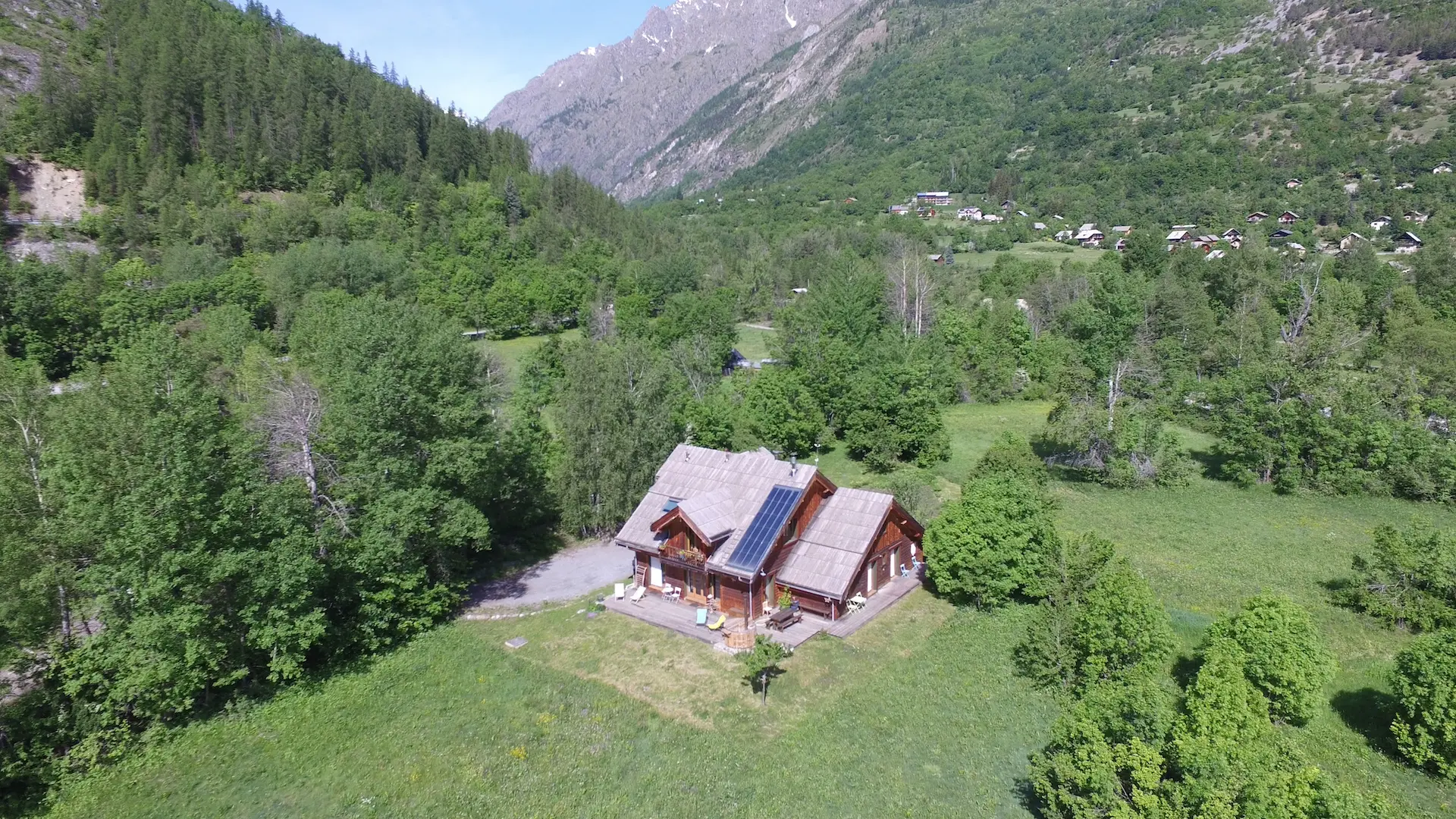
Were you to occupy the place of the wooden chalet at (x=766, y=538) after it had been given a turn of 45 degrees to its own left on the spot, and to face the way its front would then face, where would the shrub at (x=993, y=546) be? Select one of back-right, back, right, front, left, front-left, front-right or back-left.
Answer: left

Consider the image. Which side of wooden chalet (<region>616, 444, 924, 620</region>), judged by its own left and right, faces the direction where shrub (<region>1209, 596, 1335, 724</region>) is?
left

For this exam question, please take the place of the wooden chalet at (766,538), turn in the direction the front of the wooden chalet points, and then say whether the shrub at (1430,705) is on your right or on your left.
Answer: on your left

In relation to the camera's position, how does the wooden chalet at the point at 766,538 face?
facing the viewer and to the left of the viewer

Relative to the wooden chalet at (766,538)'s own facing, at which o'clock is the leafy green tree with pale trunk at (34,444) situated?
The leafy green tree with pale trunk is roughly at 1 o'clock from the wooden chalet.

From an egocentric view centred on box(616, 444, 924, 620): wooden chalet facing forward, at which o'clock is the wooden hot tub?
The wooden hot tub is roughly at 11 o'clock from the wooden chalet.

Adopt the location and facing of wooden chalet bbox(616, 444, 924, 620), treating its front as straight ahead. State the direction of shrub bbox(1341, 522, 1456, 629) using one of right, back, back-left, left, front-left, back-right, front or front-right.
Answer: back-left

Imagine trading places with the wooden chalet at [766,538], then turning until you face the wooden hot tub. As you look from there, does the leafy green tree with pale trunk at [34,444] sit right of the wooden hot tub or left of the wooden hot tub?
right

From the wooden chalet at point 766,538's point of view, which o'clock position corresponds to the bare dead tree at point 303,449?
The bare dead tree is roughly at 1 o'clock from the wooden chalet.
